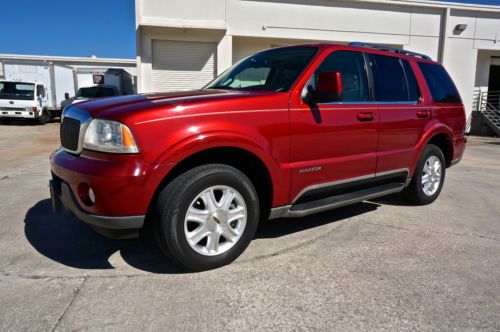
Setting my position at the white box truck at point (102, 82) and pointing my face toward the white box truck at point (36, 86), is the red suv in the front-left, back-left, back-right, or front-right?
back-left

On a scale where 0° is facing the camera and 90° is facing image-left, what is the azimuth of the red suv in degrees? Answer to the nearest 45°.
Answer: approximately 45°

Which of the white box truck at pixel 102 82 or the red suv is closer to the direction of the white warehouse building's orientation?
the red suv

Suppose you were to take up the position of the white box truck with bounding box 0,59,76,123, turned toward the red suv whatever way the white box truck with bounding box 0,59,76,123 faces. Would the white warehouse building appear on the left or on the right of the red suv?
left

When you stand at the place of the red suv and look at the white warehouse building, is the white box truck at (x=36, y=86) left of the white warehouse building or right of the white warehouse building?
left

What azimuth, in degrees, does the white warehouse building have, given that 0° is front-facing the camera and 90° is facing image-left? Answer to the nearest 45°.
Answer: approximately 0°

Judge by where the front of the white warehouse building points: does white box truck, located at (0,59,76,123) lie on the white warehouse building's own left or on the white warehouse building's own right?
on the white warehouse building's own right

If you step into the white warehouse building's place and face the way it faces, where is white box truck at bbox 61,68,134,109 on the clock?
The white box truck is roughly at 4 o'clock from the white warehouse building.

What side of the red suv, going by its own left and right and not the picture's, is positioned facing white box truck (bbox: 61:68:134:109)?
right
